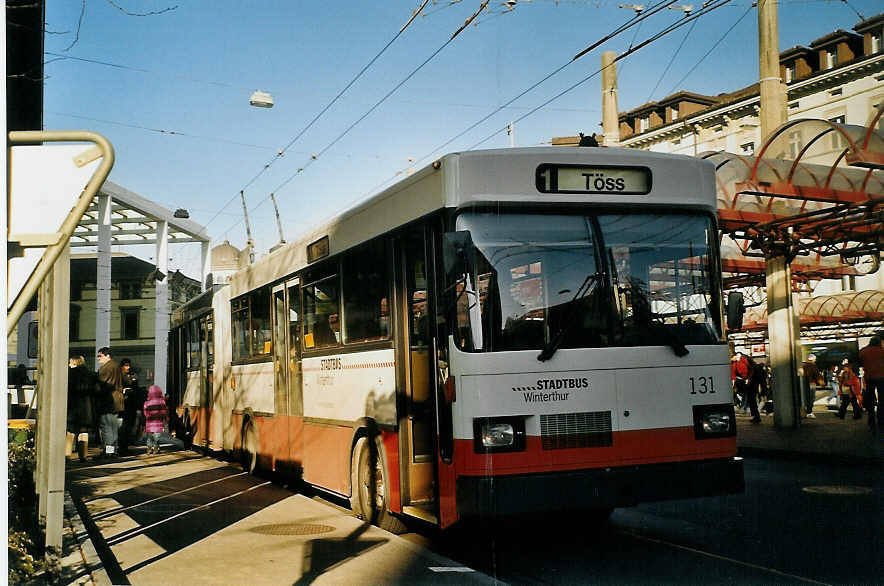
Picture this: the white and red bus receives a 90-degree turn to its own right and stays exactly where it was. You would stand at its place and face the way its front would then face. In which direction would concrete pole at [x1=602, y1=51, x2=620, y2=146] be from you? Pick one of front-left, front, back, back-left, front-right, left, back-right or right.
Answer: back-right

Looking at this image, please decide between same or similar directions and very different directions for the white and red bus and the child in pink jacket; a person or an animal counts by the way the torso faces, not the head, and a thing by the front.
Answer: very different directions

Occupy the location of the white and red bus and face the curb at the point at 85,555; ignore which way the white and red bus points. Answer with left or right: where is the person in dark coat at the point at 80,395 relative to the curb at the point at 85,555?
right

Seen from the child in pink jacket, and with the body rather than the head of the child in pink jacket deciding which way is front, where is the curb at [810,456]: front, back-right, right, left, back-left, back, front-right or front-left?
back-right

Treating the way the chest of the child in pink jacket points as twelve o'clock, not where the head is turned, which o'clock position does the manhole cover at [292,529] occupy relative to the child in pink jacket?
The manhole cover is roughly at 6 o'clock from the child in pink jacket.

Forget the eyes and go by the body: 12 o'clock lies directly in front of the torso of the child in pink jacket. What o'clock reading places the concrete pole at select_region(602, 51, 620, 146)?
The concrete pole is roughly at 2 o'clock from the child in pink jacket.

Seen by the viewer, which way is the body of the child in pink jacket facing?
away from the camera

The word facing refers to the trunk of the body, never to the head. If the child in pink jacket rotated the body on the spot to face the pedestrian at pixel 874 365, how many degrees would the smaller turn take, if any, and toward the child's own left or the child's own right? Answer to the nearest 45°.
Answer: approximately 90° to the child's own right

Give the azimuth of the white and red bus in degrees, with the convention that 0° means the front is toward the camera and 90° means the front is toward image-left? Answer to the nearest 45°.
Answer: approximately 315°

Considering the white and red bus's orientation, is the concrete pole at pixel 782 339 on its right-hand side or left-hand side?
on its left

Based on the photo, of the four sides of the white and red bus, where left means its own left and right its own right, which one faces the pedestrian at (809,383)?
left

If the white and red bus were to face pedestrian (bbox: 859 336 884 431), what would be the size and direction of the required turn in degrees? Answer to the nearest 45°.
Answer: approximately 90° to its left

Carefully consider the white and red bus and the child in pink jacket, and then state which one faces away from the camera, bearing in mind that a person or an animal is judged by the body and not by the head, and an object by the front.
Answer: the child in pink jacket

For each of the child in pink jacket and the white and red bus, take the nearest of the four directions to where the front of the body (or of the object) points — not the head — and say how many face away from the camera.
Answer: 1
